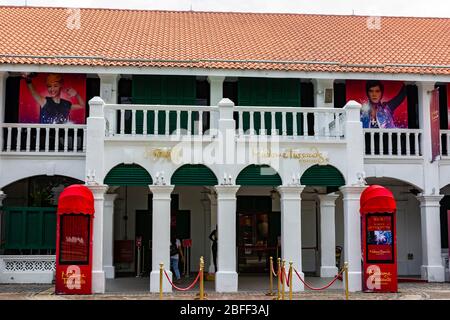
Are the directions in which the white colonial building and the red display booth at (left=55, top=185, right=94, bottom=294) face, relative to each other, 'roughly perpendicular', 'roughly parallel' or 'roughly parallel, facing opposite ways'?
roughly parallel

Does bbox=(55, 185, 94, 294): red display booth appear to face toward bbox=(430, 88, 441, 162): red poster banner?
no

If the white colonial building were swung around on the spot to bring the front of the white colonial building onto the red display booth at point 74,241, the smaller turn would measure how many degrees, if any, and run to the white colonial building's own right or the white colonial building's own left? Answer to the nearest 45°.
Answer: approximately 45° to the white colonial building's own right

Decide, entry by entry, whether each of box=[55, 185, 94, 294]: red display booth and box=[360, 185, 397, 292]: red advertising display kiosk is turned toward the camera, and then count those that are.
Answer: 2

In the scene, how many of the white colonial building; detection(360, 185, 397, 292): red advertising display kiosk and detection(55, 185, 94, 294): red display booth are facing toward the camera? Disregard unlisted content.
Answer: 3

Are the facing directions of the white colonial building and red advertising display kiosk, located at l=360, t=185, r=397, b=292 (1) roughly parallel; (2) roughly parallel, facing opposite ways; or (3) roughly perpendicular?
roughly parallel

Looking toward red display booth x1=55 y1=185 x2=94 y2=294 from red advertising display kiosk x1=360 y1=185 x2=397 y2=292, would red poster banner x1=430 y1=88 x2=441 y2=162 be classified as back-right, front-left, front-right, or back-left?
back-right

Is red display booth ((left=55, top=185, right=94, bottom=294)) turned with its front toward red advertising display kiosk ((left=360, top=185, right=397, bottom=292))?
no

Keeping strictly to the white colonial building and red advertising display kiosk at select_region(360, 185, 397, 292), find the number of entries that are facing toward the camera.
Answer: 2

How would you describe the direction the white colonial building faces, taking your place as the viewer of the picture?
facing the viewer

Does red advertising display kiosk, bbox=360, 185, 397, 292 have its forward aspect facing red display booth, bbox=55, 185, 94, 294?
no

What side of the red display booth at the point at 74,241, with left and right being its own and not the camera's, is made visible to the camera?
front
